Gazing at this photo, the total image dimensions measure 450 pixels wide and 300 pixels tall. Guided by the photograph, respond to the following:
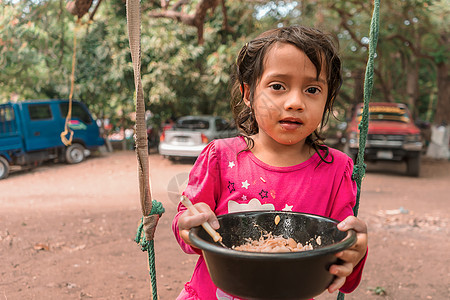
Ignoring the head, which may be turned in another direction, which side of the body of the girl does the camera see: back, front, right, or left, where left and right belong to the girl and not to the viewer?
front

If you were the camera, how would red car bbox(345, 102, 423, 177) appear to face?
facing the viewer

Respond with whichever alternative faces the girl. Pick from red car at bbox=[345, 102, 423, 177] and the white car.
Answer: the red car

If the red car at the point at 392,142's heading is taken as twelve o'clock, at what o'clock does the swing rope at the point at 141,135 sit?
The swing rope is roughly at 12 o'clock from the red car.

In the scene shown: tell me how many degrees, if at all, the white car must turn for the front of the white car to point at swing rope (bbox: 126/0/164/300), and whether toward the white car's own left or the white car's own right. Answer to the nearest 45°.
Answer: approximately 135° to the white car's own right

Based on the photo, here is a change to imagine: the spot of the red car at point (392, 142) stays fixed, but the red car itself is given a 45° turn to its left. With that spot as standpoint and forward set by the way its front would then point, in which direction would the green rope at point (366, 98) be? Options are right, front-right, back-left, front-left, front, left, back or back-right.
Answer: front-right

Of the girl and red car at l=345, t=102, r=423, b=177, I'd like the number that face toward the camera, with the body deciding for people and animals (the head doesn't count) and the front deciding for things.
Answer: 2

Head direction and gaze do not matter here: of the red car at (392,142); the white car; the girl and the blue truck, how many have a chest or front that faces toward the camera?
2

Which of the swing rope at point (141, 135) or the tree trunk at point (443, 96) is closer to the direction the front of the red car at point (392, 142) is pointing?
the swing rope

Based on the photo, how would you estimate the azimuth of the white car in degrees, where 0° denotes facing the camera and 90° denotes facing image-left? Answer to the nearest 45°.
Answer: approximately 225°

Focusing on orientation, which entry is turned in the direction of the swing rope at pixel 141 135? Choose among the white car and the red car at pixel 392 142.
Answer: the red car
